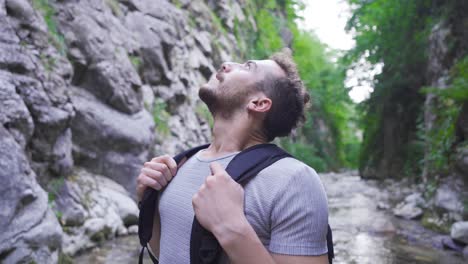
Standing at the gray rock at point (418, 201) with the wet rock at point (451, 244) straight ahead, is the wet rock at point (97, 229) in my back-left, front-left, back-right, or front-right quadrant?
front-right

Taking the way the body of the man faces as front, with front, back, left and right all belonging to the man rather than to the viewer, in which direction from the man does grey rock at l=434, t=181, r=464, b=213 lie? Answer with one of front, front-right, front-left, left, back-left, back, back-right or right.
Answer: back

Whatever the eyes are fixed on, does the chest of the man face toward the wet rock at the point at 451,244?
no

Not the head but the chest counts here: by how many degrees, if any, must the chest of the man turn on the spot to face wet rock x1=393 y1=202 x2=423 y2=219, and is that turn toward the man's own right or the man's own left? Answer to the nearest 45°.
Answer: approximately 180°

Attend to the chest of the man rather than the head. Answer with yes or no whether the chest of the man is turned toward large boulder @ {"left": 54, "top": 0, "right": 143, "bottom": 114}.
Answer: no

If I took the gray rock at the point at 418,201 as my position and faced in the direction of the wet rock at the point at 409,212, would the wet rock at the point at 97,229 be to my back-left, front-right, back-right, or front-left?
front-right

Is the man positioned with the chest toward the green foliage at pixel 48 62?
no

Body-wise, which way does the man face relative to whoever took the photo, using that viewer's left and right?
facing the viewer and to the left of the viewer

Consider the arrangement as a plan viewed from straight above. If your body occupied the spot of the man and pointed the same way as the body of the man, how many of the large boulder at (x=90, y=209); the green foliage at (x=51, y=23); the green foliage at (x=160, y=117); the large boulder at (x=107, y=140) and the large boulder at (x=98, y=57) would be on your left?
0

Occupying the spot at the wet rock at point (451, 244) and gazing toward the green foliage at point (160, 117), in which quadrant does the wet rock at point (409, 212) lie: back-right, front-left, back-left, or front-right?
front-right

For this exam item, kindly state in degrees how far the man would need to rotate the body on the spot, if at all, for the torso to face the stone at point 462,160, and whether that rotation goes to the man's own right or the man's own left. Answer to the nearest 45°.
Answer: approximately 180°

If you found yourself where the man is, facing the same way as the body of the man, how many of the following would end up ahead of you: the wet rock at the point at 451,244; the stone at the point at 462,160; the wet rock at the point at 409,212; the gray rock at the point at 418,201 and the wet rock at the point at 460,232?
0

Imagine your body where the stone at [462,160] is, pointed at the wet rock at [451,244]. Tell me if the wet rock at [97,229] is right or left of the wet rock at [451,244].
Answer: right

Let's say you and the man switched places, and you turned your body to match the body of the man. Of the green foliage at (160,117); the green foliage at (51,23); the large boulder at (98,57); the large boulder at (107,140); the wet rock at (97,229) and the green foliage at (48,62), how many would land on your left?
0

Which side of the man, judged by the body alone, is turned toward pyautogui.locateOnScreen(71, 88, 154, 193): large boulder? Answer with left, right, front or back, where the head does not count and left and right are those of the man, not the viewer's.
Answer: right

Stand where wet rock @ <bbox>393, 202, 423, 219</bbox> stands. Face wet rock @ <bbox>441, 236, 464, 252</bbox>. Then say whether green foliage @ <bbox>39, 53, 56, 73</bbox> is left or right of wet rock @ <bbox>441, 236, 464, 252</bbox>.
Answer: right

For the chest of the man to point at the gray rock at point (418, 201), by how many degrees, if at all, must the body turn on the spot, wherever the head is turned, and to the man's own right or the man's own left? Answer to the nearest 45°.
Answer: approximately 180°
